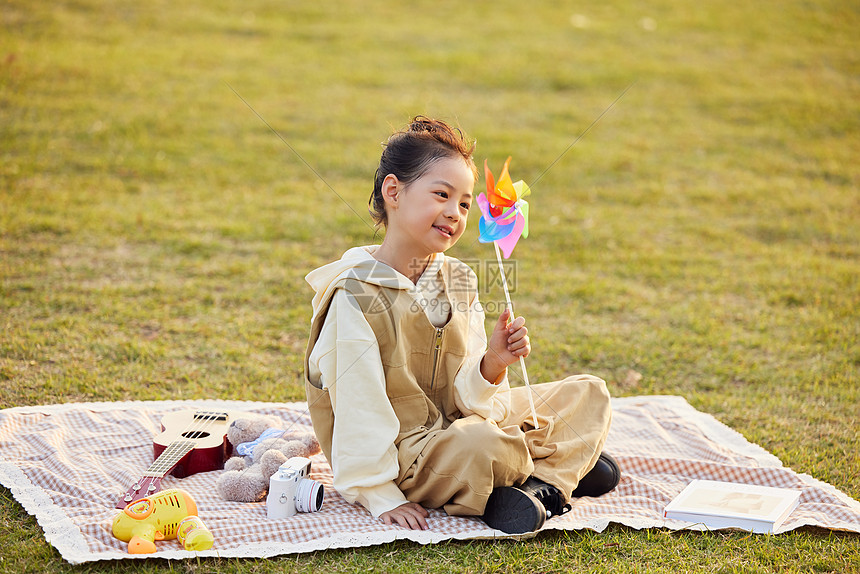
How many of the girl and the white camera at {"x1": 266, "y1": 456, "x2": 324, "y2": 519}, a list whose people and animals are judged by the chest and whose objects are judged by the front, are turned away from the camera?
0

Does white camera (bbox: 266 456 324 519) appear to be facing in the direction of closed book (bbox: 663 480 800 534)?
yes

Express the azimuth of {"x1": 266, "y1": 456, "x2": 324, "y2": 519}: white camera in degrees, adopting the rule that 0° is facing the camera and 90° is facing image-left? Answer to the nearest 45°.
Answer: approximately 270°

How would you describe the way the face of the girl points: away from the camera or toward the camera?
toward the camera

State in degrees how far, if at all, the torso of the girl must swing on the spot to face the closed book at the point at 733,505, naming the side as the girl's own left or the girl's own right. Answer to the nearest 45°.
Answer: approximately 45° to the girl's own left

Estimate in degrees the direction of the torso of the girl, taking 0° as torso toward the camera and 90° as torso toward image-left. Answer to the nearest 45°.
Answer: approximately 315°
